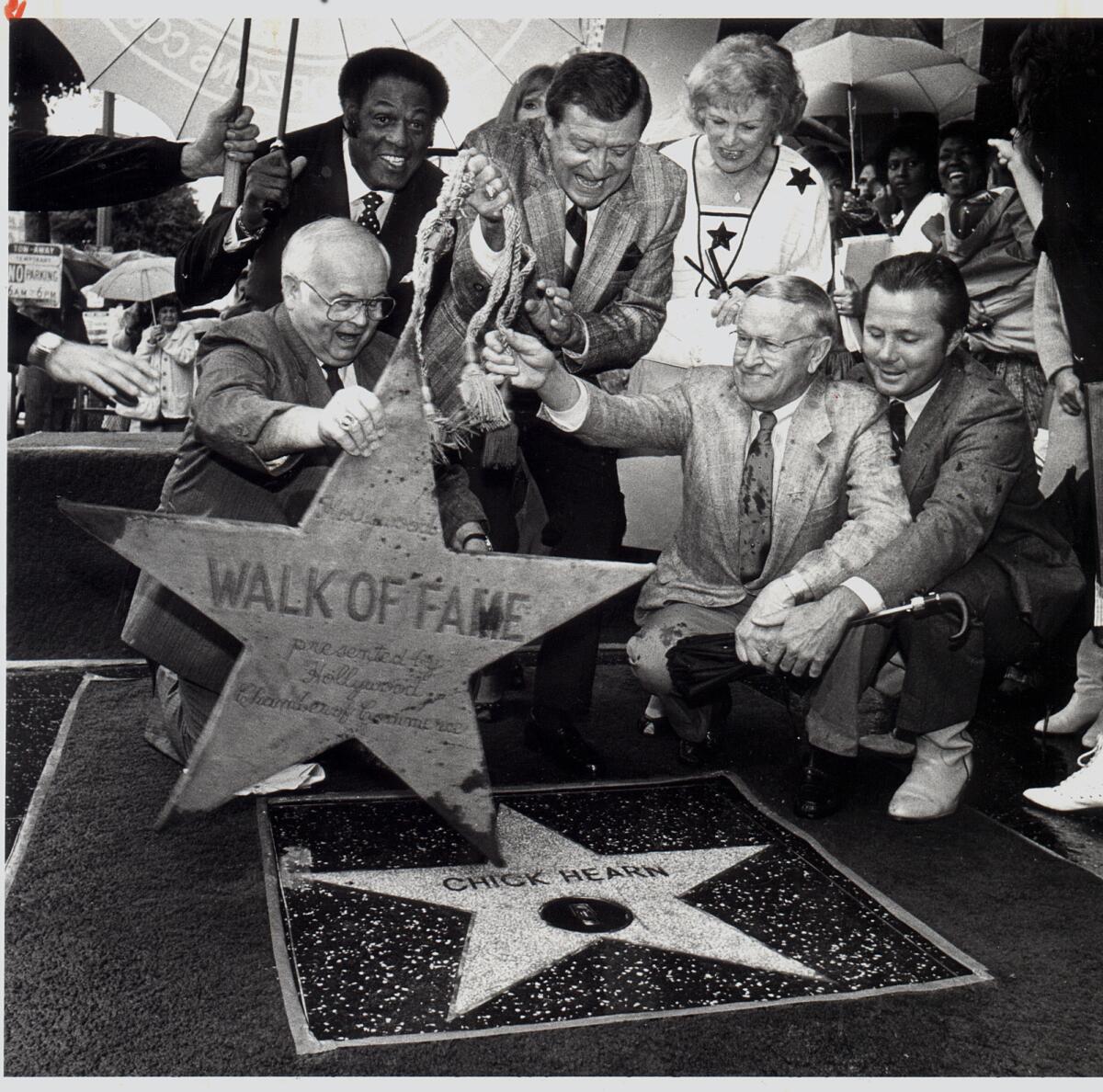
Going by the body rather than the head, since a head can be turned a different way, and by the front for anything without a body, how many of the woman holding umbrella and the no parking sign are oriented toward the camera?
2

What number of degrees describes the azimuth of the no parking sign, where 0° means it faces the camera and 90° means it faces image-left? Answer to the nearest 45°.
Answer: approximately 0°

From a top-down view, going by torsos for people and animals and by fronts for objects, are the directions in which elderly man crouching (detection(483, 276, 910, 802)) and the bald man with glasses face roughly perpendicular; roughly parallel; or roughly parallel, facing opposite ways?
roughly perpendicular

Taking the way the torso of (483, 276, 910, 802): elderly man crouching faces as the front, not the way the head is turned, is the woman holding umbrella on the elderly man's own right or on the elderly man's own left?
on the elderly man's own right

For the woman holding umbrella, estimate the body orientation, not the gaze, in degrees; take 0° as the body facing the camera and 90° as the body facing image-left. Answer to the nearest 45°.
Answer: approximately 0°

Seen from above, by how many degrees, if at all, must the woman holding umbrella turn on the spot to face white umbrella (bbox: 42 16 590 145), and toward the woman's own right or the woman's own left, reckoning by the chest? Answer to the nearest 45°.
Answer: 0° — they already face it
